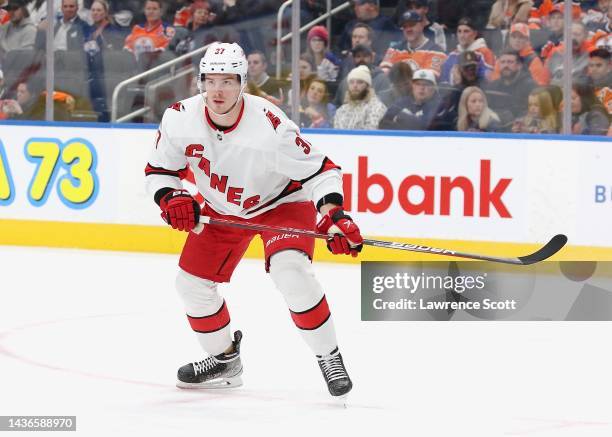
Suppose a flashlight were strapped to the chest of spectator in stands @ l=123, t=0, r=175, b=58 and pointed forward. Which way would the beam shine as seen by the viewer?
toward the camera

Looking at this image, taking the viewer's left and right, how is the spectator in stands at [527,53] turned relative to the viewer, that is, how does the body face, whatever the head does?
facing the viewer

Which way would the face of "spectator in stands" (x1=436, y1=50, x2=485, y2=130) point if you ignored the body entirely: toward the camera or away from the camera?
toward the camera

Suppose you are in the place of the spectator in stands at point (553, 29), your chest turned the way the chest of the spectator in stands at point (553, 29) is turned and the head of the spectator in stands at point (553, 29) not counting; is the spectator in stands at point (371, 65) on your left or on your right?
on your right

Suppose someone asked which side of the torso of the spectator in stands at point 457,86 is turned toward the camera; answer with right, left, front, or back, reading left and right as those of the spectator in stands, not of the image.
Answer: front

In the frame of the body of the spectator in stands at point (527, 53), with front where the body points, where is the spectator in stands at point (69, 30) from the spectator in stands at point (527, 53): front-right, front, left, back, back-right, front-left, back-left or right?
right

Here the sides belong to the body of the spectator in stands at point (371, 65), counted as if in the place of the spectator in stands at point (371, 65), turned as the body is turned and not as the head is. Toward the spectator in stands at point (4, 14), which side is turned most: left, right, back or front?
right

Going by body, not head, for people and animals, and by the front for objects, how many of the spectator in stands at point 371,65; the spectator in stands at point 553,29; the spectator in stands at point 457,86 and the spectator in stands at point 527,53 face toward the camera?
4

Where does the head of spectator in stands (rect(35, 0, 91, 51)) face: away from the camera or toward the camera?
toward the camera

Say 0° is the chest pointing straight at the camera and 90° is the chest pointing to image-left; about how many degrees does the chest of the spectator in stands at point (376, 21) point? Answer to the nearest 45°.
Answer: approximately 0°

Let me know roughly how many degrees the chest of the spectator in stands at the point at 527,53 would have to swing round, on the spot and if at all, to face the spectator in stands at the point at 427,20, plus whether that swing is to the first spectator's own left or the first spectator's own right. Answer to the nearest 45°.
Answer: approximately 90° to the first spectator's own right

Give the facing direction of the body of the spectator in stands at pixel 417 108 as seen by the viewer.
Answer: toward the camera
